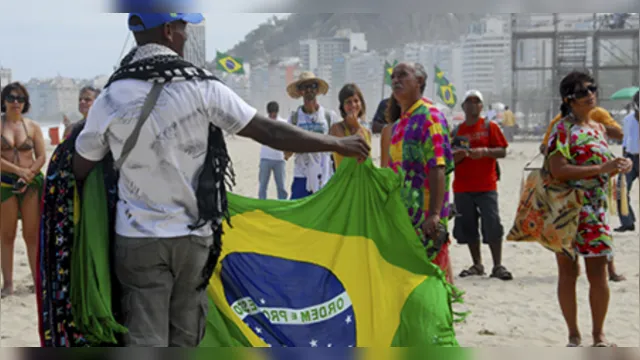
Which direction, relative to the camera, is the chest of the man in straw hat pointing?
toward the camera

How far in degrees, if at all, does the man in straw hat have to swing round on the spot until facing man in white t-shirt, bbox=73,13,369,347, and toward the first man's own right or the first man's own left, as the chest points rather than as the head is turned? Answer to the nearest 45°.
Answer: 0° — they already face them

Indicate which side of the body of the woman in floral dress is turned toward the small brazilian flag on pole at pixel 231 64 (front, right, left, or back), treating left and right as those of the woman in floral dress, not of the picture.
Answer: back

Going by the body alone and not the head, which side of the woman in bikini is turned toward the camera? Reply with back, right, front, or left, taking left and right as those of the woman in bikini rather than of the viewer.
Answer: front

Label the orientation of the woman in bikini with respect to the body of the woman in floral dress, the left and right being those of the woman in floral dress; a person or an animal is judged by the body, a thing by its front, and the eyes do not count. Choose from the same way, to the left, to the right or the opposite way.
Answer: the same way

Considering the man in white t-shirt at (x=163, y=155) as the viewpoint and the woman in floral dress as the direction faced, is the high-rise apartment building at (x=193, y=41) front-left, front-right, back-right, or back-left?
front-left

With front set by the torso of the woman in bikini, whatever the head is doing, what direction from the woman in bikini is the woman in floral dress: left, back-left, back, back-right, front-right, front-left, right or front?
front-left

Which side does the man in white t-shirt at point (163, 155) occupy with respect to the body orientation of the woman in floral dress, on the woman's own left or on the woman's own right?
on the woman's own right

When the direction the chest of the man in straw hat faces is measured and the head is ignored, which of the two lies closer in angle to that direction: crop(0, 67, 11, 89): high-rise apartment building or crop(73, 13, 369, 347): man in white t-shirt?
the man in white t-shirt

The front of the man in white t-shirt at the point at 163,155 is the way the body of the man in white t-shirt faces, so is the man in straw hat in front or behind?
in front

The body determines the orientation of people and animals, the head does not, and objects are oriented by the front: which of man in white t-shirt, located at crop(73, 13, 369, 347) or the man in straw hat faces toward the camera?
the man in straw hat

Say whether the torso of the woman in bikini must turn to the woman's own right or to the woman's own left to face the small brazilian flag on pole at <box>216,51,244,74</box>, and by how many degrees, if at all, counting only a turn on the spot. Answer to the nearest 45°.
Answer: approximately 180°
